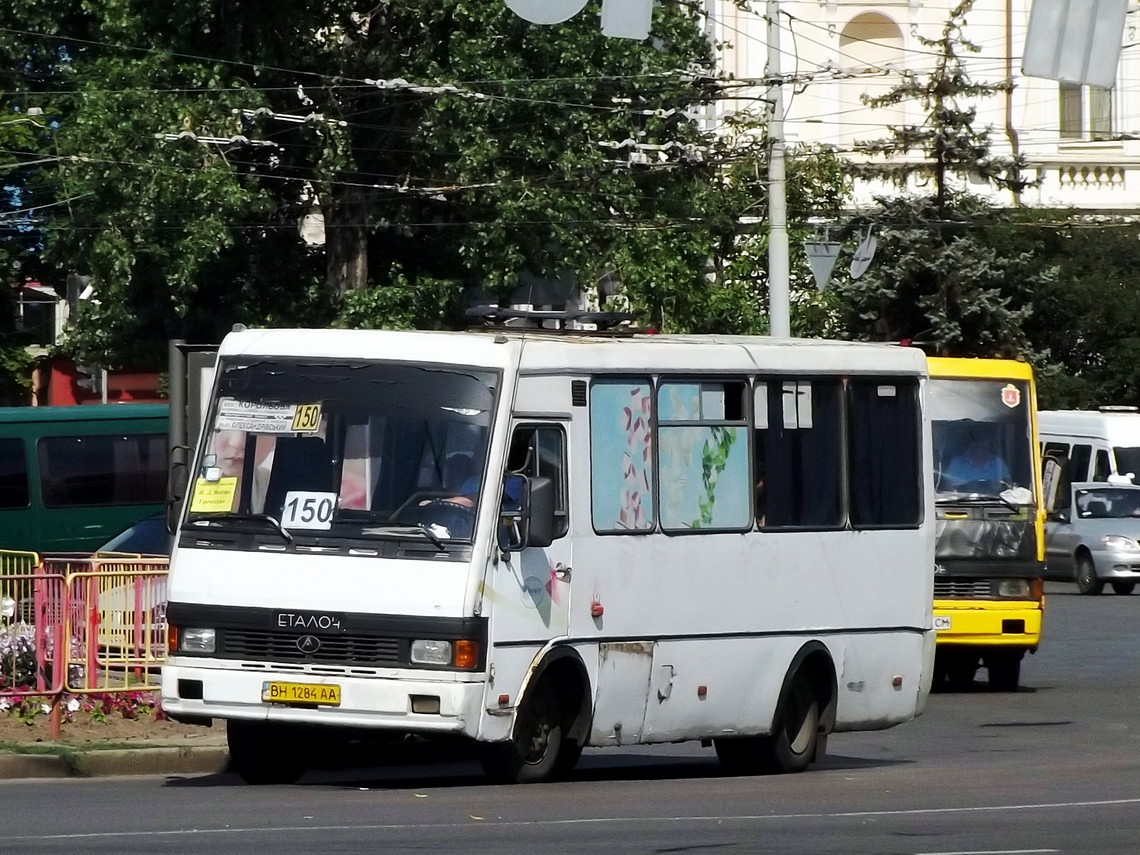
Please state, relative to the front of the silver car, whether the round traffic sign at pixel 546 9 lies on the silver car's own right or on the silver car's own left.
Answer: on the silver car's own right

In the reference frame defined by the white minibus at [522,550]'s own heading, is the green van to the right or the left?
on its right

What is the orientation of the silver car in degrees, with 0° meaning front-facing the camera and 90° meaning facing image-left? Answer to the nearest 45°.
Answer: approximately 315°

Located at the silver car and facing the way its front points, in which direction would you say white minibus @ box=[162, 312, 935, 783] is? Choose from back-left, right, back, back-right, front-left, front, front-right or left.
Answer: front-right

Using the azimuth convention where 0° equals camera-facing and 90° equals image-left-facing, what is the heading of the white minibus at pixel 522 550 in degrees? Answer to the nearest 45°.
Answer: approximately 45°

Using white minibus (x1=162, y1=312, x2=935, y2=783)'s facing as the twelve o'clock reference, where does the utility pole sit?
The utility pole is roughly at 5 o'clock from the white minibus.

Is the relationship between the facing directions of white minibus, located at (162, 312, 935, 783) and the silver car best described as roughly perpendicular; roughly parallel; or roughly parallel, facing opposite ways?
roughly perpendicular
